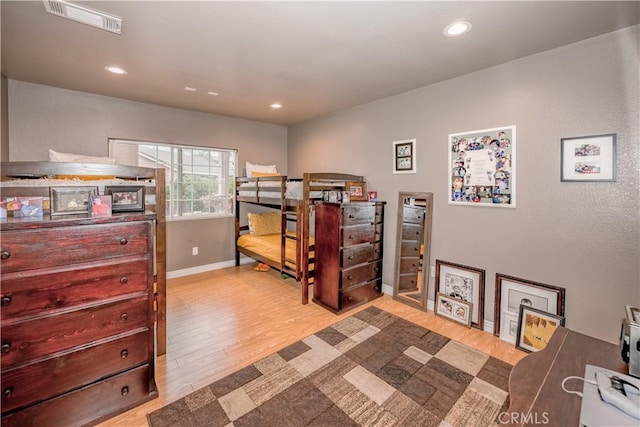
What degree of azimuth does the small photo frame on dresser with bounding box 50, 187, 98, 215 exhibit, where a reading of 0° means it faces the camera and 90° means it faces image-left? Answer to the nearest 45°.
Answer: approximately 0°

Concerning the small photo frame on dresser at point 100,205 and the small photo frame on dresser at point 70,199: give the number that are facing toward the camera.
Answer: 2

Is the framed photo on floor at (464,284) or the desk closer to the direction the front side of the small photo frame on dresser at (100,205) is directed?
the desk

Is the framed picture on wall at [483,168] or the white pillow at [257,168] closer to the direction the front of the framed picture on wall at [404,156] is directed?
the white pillow

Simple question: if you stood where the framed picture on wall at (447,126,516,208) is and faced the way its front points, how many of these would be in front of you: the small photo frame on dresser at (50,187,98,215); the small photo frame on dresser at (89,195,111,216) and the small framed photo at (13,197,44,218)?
3

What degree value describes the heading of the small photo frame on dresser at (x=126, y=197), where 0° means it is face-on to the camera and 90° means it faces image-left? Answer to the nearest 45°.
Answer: approximately 0°
